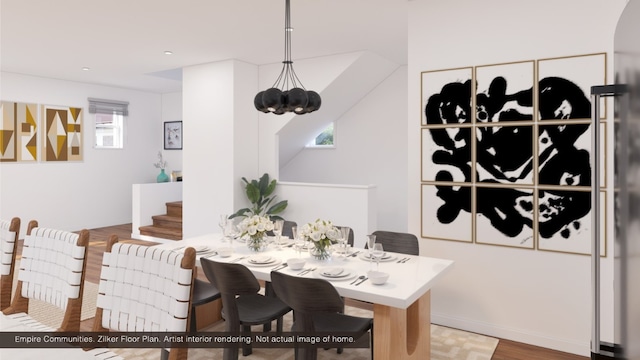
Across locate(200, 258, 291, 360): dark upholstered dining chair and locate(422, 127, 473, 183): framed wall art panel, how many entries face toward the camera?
1

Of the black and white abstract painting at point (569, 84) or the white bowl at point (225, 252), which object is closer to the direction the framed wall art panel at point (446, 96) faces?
the white bowl

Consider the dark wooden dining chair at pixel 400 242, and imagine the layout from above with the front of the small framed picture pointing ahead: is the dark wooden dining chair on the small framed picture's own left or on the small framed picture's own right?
on the small framed picture's own left

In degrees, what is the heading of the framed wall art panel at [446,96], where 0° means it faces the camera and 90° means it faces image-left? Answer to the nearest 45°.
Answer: approximately 45°

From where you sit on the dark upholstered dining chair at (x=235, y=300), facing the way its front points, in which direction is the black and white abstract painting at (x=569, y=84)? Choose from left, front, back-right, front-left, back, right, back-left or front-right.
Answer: front-right

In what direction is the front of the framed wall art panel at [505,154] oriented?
toward the camera

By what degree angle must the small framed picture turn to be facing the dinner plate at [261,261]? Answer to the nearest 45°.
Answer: approximately 45° to its left

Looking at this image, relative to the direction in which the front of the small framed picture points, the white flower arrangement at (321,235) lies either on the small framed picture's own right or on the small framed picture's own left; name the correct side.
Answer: on the small framed picture's own left

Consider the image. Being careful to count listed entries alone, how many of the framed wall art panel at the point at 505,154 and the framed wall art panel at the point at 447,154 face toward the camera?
2
